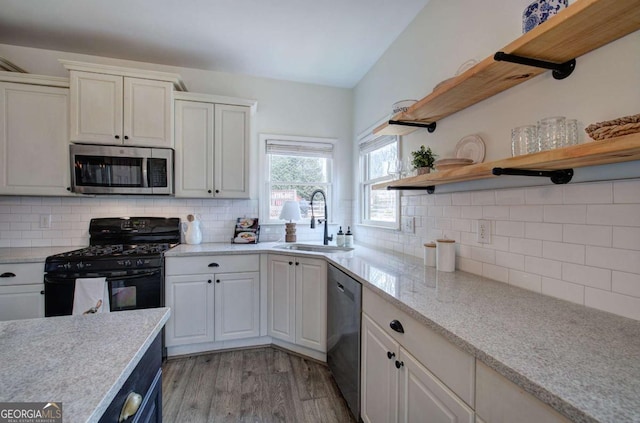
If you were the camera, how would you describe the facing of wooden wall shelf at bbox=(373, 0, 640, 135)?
facing the viewer and to the left of the viewer

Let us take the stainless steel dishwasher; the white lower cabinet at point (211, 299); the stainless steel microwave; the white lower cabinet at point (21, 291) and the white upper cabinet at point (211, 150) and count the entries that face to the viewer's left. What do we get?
1

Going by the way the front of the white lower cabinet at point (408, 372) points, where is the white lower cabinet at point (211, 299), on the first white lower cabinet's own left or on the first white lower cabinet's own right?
on the first white lower cabinet's own right

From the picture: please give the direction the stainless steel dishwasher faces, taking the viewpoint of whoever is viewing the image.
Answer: facing to the left of the viewer

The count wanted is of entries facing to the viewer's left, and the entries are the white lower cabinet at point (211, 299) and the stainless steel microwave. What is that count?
0

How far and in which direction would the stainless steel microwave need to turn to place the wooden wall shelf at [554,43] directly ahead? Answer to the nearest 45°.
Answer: approximately 45° to its left

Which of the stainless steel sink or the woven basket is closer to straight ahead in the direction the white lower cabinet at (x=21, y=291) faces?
the woven basket

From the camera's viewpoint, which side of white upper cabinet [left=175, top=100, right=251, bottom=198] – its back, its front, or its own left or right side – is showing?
front

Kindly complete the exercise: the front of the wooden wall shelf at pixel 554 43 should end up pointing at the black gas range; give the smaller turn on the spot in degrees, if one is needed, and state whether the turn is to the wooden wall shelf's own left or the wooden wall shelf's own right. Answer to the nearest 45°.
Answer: approximately 45° to the wooden wall shelf's own right

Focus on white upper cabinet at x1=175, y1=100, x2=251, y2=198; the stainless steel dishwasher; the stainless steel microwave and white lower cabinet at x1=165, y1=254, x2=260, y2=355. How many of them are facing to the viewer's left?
1

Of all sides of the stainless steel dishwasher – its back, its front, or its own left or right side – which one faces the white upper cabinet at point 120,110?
front

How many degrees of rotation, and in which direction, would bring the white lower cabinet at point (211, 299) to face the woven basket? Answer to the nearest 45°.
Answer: approximately 45° to its left

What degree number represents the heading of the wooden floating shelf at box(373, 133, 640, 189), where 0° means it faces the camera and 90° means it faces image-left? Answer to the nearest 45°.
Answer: approximately 45°
